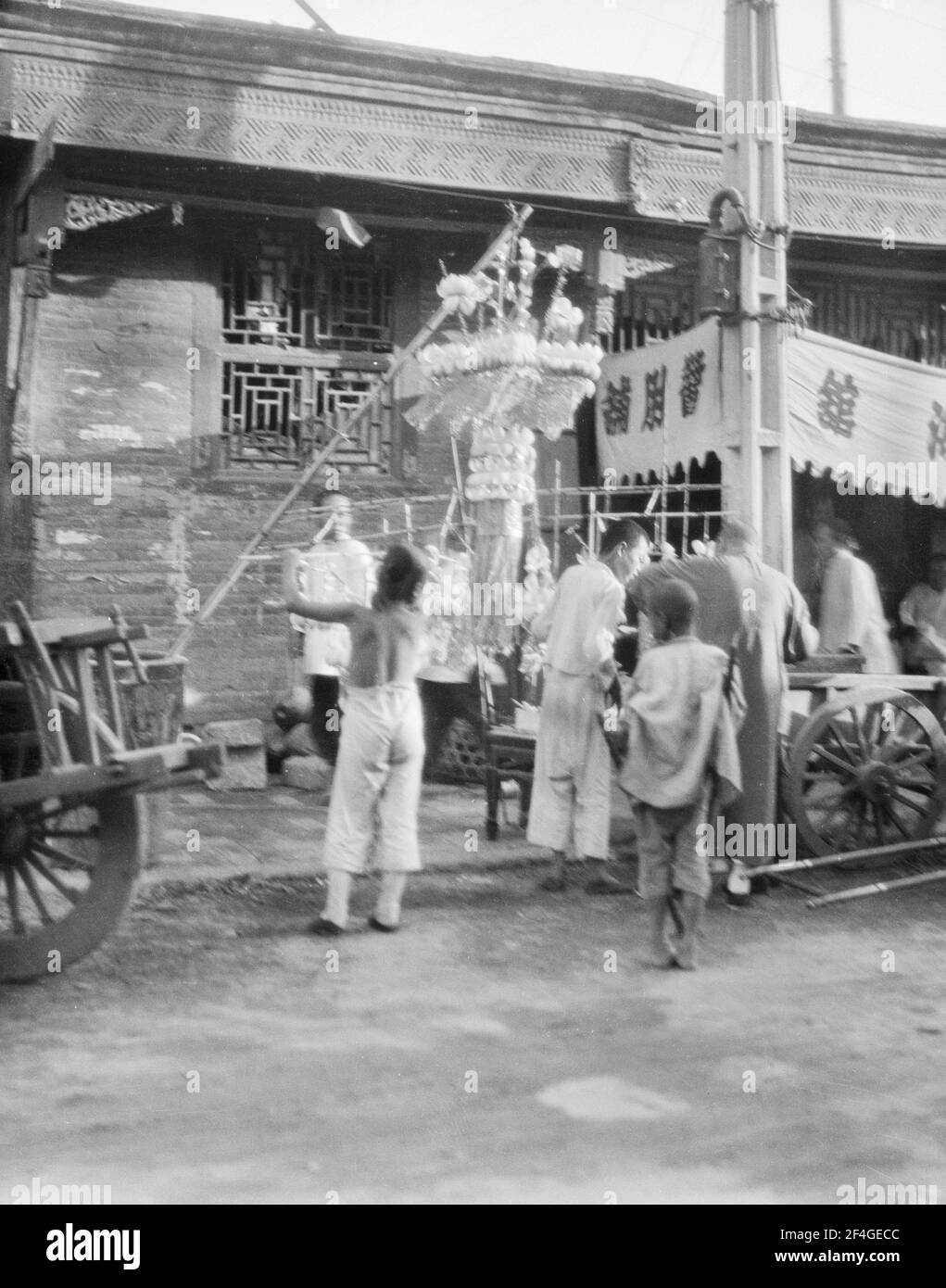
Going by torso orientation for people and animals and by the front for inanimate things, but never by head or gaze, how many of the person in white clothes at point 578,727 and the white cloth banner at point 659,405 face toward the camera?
1

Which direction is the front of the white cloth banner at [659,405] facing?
toward the camera

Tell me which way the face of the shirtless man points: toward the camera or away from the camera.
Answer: away from the camera

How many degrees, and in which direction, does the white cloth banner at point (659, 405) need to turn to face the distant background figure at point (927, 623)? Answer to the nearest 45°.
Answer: approximately 135° to its left

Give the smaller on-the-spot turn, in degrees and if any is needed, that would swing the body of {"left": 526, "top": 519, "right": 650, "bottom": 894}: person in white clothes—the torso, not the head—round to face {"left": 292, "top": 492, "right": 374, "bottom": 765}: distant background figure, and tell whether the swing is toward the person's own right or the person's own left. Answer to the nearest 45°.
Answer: approximately 90° to the person's own left

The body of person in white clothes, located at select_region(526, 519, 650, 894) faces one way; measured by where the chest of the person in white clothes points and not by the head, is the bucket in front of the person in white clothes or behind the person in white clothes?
behind

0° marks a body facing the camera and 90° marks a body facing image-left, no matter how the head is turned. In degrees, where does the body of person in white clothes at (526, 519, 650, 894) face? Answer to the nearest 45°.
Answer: approximately 225°

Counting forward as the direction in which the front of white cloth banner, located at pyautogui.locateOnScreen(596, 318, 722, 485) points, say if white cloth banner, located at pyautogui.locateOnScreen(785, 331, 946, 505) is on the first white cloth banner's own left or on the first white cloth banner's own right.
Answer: on the first white cloth banner's own left

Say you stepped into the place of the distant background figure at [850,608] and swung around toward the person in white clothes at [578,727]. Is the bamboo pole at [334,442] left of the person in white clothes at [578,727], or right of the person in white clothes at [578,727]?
right

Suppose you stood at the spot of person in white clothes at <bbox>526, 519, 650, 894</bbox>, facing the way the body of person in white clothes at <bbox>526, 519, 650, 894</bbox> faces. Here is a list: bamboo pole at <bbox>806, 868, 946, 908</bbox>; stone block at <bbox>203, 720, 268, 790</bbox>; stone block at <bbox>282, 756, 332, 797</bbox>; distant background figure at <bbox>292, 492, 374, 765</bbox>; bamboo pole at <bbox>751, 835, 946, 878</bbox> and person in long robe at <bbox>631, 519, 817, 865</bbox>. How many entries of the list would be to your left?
3

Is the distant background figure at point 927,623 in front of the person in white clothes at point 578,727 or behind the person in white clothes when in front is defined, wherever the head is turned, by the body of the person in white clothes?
in front

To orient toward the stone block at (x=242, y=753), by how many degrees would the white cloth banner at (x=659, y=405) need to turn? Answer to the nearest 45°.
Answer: approximately 90° to its right

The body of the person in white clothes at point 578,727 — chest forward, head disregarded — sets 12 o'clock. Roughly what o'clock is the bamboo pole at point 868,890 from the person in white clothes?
The bamboo pole is roughly at 2 o'clock from the person in white clothes.

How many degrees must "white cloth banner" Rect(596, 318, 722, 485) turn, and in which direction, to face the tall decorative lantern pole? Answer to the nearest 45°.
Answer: approximately 45° to its right

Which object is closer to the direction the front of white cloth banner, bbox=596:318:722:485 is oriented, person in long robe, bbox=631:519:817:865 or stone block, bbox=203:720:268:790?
the person in long robe
